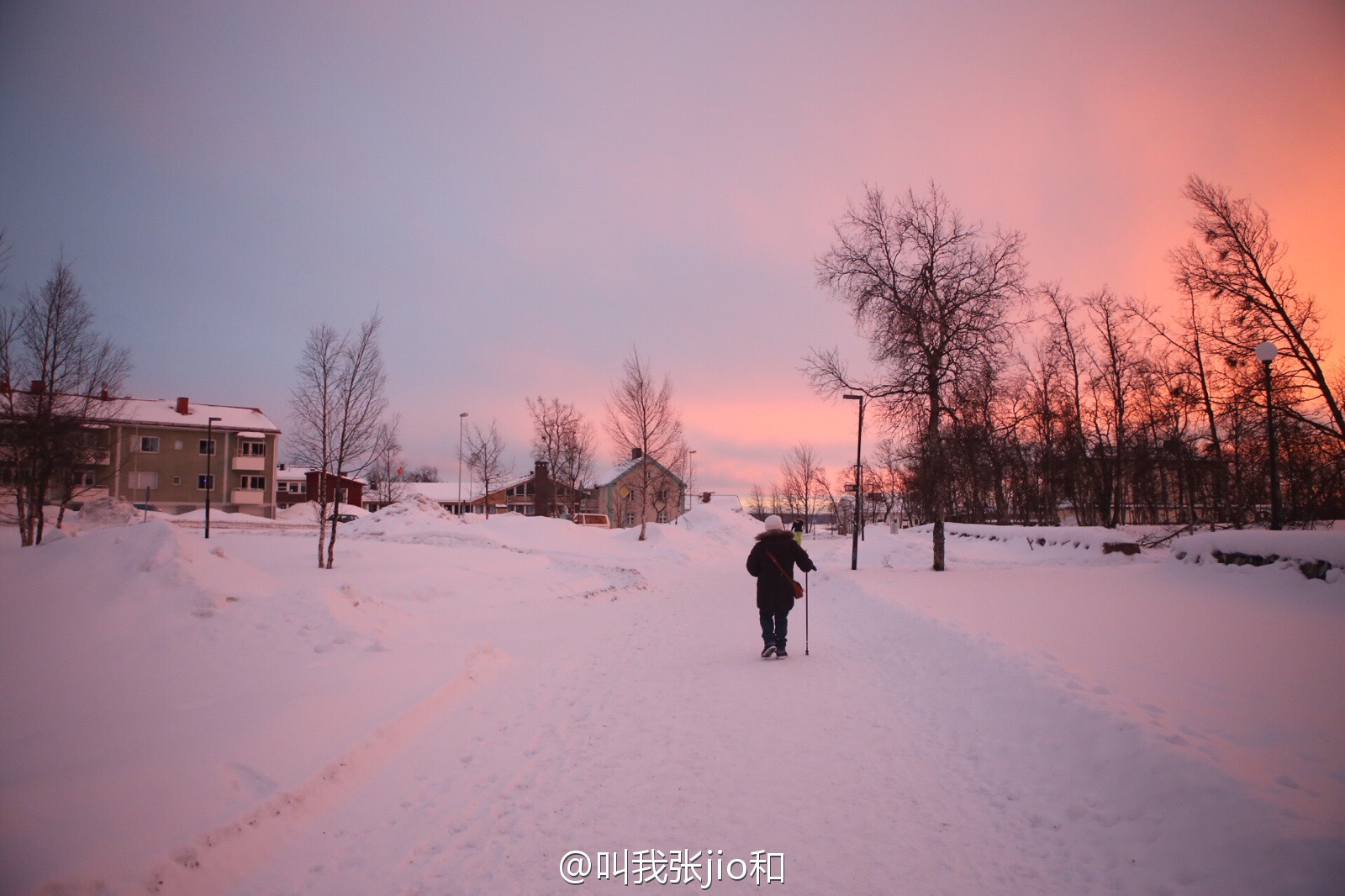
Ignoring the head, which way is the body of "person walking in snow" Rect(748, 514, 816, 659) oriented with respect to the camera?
away from the camera

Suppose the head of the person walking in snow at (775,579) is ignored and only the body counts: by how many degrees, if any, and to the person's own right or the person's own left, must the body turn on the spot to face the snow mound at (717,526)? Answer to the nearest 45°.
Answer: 0° — they already face it

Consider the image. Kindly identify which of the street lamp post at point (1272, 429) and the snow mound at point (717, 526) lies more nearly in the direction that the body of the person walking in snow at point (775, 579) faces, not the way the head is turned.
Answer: the snow mound

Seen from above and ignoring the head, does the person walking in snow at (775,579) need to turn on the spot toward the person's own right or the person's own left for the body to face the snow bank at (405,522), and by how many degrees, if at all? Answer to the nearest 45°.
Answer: approximately 45° to the person's own left

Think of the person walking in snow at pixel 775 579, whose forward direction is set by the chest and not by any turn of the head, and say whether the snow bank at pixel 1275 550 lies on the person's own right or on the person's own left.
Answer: on the person's own right

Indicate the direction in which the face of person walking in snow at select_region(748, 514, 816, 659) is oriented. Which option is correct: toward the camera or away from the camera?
away from the camera

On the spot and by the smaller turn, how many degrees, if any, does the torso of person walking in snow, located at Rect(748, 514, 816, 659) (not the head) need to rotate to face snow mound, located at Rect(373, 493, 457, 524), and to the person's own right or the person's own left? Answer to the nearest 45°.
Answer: approximately 45° to the person's own left
